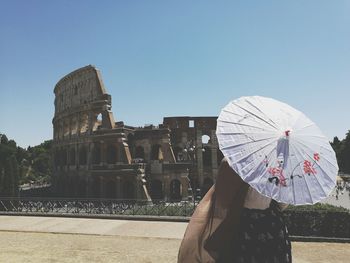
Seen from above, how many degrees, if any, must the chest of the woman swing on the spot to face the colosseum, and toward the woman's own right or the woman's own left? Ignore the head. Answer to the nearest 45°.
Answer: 0° — they already face it

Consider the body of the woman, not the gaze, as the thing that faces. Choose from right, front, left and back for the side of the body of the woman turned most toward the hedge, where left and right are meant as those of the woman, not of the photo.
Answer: front

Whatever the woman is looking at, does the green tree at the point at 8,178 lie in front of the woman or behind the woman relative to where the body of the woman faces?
in front

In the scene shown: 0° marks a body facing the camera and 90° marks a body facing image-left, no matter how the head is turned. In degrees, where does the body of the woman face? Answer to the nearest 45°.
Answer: approximately 180°

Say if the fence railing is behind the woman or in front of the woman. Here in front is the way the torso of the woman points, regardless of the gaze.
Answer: in front

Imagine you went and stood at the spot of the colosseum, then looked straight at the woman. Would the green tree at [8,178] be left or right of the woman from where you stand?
right
